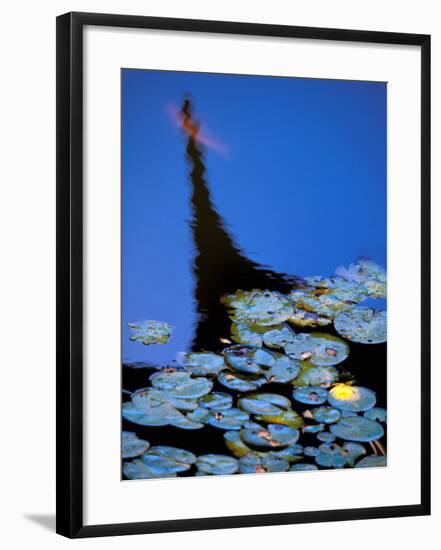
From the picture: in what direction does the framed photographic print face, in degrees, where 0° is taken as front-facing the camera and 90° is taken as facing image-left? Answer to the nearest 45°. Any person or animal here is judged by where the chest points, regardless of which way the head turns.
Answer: approximately 315°
